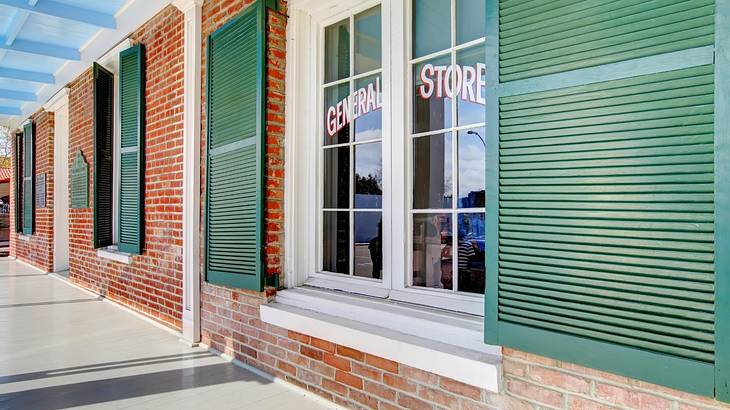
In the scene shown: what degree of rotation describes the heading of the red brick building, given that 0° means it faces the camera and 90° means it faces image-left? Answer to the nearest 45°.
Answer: approximately 45°
